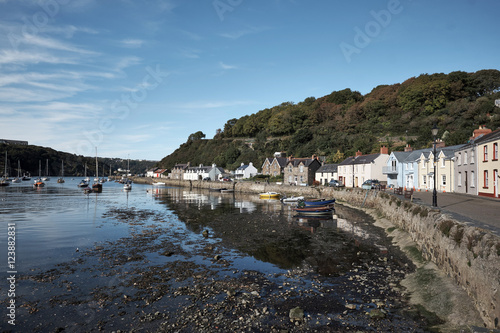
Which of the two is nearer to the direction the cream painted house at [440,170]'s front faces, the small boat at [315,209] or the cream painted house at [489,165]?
the small boat

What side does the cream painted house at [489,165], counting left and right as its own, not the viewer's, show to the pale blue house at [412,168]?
right

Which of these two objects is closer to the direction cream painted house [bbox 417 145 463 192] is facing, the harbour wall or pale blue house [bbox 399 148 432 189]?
the harbour wall

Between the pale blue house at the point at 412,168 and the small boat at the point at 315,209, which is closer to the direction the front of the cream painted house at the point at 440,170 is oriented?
the small boat

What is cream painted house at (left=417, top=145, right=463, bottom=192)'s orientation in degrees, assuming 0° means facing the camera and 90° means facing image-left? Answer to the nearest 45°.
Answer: approximately 45°

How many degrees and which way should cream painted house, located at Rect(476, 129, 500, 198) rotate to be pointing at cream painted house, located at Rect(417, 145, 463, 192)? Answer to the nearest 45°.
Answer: approximately 90° to its right

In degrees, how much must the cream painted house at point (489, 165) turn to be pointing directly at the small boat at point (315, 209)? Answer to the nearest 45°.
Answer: approximately 45° to its right

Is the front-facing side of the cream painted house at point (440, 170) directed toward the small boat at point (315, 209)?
yes
